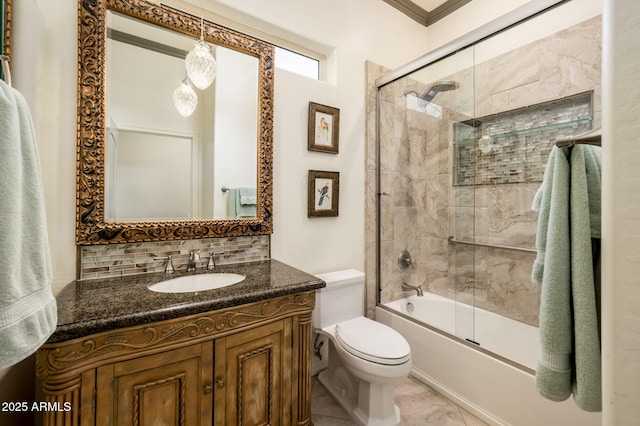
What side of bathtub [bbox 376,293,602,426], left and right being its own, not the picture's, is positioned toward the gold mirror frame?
front

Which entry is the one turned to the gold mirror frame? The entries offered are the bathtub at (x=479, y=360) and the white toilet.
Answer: the bathtub

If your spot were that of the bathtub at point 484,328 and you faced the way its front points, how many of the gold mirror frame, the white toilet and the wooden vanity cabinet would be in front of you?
3

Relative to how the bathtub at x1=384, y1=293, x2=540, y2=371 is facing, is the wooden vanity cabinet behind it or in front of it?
in front

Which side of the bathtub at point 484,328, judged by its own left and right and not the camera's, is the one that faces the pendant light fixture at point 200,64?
front

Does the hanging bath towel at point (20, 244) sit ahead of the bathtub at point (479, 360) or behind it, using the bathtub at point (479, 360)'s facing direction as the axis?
ahead

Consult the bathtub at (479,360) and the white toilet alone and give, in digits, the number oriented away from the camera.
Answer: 0

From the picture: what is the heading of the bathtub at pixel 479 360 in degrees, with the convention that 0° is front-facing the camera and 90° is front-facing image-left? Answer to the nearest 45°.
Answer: approximately 45°

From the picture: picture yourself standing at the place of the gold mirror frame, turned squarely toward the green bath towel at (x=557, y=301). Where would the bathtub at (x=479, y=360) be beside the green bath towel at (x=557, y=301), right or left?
left

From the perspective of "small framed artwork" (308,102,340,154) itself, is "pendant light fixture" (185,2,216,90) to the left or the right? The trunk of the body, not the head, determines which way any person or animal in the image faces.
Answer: on its right

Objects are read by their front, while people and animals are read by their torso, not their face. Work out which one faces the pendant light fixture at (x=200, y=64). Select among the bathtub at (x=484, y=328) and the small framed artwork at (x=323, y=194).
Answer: the bathtub

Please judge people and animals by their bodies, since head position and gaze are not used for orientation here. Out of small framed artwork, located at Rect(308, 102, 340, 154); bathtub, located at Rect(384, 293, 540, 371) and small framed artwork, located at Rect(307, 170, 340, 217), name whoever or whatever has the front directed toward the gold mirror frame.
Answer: the bathtub

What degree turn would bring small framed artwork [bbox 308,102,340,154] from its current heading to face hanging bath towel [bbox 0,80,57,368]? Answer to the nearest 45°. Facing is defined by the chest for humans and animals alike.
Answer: approximately 90° to its right
